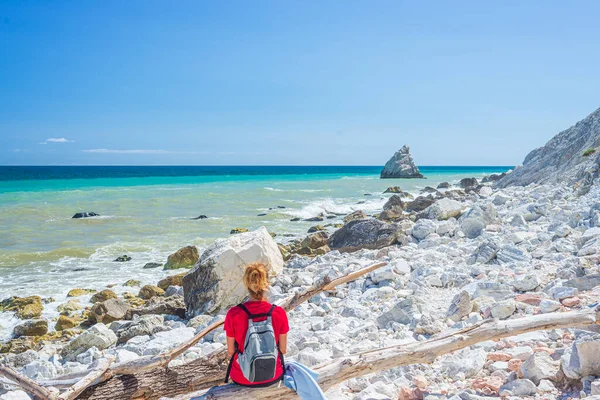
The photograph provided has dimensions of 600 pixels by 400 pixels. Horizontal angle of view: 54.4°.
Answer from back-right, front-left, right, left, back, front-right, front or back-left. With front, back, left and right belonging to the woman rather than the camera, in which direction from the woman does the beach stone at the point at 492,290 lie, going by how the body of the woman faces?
front-right

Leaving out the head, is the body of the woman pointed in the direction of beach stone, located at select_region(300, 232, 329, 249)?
yes

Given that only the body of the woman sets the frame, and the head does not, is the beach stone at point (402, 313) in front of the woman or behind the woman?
in front

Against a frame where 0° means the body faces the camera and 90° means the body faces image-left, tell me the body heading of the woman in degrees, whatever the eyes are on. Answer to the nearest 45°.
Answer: approximately 180°

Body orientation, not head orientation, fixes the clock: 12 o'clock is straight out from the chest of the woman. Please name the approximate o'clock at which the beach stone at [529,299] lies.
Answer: The beach stone is roughly at 2 o'clock from the woman.

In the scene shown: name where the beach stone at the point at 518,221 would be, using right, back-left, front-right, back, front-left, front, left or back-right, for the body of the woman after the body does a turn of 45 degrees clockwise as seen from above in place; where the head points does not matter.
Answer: front

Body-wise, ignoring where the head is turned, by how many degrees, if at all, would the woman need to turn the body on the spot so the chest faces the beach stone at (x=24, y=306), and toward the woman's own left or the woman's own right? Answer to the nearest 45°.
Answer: approximately 45° to the woman's own left

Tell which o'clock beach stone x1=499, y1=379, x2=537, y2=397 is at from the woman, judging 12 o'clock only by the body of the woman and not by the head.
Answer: The beach stone is roughly at 3 o'clock from the woman.

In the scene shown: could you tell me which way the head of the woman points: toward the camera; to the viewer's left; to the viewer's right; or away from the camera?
away from the camera

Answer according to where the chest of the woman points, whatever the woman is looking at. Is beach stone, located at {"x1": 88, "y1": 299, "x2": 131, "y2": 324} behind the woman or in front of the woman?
in front
